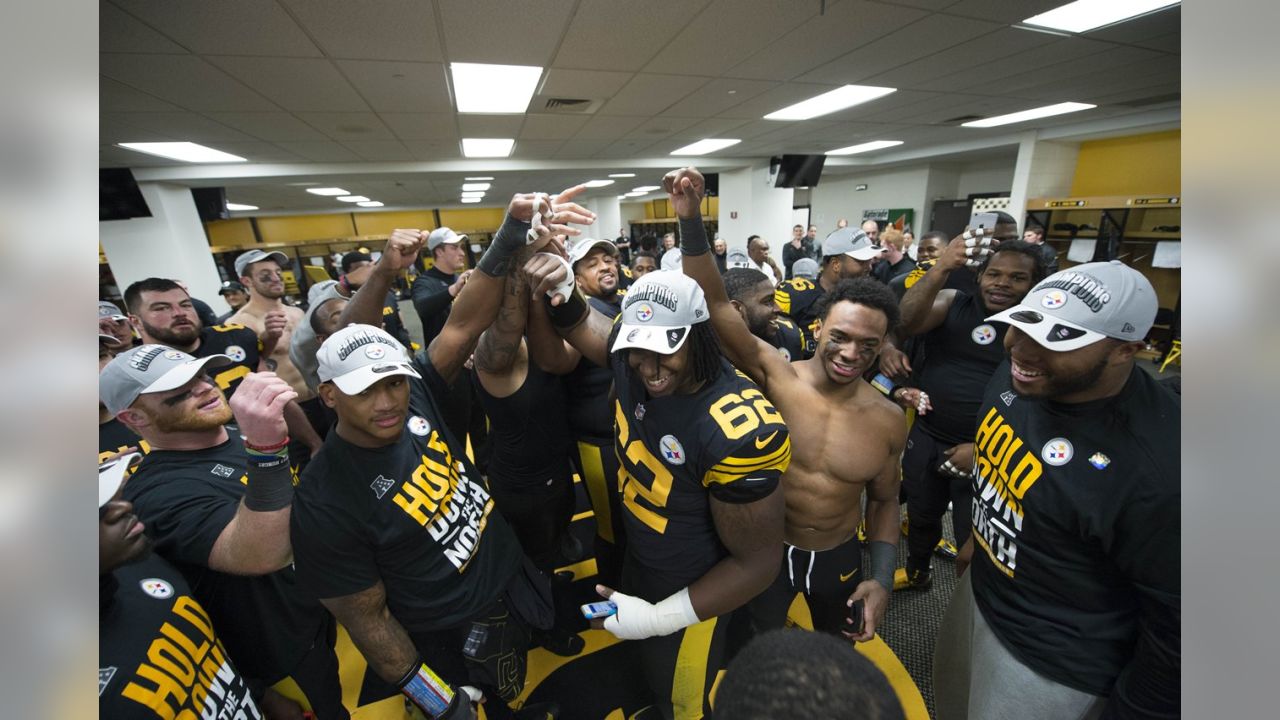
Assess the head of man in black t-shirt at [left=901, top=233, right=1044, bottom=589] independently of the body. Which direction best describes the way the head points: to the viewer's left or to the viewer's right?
to the viewer's left

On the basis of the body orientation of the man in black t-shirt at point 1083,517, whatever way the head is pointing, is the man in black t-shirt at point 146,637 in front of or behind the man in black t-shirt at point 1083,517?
in front

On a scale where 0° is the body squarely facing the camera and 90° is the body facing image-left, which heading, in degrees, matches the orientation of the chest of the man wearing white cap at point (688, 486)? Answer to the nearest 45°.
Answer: approximately 45°

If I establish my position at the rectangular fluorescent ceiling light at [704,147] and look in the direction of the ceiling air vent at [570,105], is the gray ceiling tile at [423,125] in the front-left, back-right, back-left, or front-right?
front-right

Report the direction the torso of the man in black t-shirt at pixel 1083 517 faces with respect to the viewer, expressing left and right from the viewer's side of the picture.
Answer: facing the viewer and to the left of the viewer

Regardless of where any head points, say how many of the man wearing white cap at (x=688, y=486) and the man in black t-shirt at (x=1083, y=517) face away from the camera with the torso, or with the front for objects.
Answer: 0

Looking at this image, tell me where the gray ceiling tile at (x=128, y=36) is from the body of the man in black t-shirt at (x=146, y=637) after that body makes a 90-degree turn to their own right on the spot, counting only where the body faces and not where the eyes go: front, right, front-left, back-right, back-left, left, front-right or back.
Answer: back-right

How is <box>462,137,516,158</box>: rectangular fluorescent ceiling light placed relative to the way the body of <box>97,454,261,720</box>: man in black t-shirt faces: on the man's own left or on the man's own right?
on the man's own left

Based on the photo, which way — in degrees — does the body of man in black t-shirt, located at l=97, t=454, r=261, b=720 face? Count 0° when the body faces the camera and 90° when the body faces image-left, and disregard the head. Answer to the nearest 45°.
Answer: approximately 315°

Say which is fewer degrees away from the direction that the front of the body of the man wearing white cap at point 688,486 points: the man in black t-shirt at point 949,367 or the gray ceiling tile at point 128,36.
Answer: the gray ceiling tile
